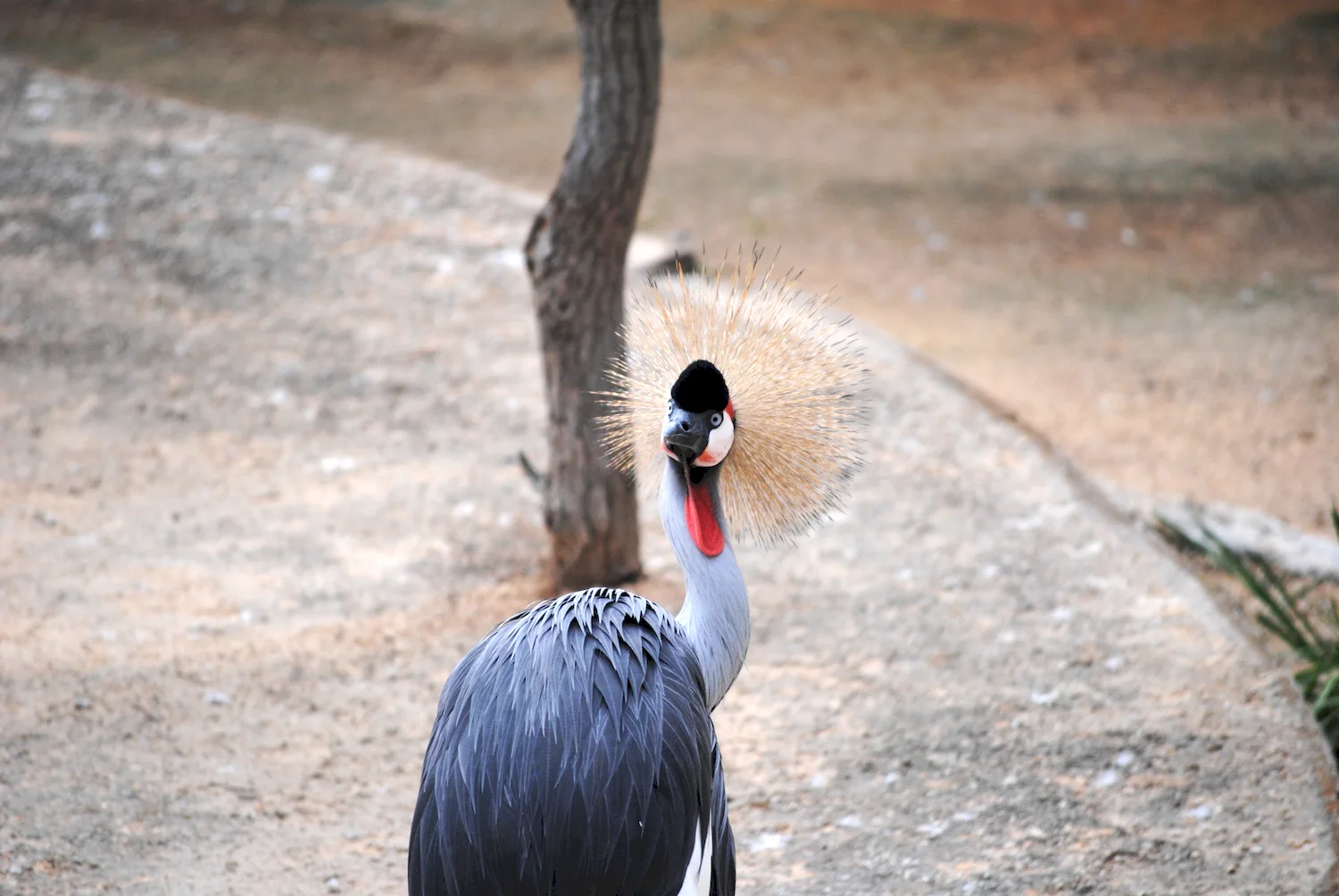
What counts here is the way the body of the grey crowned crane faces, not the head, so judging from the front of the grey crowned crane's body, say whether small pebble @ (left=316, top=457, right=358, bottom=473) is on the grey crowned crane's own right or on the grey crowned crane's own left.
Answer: on the grey crowned crane's own left

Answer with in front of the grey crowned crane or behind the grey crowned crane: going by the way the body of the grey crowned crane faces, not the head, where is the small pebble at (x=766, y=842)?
in front

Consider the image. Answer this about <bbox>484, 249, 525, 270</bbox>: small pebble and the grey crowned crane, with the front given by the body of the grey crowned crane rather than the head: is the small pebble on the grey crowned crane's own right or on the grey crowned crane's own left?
on the grey crowned crane's own left

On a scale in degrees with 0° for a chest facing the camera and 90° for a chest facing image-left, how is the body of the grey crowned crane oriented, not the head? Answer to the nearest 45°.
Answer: approximately 225°
